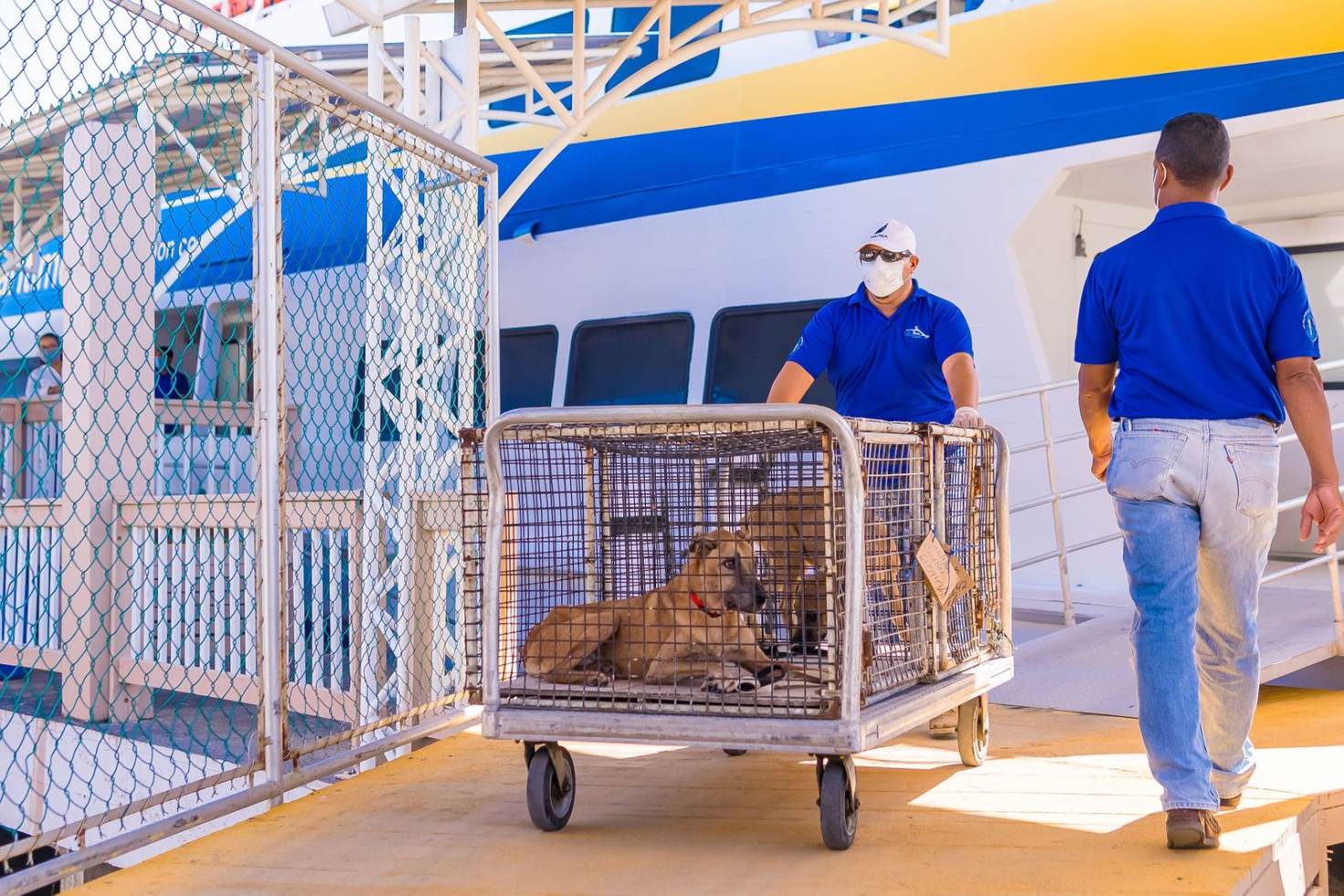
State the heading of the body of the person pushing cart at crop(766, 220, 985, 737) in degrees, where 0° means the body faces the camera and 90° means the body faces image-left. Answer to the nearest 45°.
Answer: approximately 0°

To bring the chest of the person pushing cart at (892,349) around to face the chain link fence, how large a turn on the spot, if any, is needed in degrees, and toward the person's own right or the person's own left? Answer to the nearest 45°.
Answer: approximately 90° to the person's own right

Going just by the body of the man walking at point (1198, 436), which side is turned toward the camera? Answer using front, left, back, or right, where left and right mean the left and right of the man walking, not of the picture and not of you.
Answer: back

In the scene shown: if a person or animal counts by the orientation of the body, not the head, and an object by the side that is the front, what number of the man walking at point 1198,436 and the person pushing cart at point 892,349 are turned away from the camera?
1

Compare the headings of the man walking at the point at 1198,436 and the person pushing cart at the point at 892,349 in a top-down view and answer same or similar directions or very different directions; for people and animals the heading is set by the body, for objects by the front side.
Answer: very different directions

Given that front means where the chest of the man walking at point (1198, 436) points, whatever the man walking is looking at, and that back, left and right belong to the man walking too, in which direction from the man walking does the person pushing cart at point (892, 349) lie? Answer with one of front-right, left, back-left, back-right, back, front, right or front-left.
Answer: front-left

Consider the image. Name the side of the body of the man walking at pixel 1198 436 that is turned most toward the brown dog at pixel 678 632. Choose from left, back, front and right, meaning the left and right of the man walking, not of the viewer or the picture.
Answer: left

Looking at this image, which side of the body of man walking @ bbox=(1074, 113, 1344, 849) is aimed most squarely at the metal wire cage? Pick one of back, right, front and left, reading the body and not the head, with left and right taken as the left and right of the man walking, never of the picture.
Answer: left

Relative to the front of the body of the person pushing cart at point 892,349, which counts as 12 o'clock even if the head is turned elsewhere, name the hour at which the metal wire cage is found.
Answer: The metal wire cage is roughly at 1 o'clock from the person pushing cart.

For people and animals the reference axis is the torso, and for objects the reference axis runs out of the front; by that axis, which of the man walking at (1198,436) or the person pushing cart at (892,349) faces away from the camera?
the man walking
